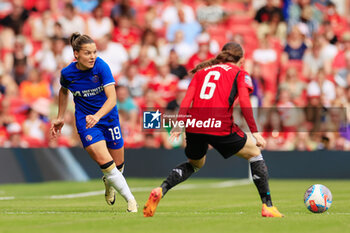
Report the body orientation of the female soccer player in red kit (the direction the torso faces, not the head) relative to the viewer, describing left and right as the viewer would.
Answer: facing away from the viewer and to the right of the viewer

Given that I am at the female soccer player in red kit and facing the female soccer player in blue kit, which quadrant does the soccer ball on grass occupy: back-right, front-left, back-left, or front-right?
back-right

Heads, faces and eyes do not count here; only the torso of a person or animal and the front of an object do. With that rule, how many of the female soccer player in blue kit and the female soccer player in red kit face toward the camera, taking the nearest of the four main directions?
1

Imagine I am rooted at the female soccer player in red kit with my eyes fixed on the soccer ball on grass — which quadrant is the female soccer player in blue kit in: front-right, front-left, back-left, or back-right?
back-left

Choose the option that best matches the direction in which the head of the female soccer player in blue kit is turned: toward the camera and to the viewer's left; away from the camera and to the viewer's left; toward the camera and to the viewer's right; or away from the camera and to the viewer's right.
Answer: toward the camera and to the viewer's right

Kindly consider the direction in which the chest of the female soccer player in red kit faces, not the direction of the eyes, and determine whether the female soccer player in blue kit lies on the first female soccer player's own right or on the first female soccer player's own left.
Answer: on the first female soccer player's own left

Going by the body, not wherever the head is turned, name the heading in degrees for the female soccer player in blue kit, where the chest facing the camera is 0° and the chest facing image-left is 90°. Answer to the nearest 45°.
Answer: approximately 0°
